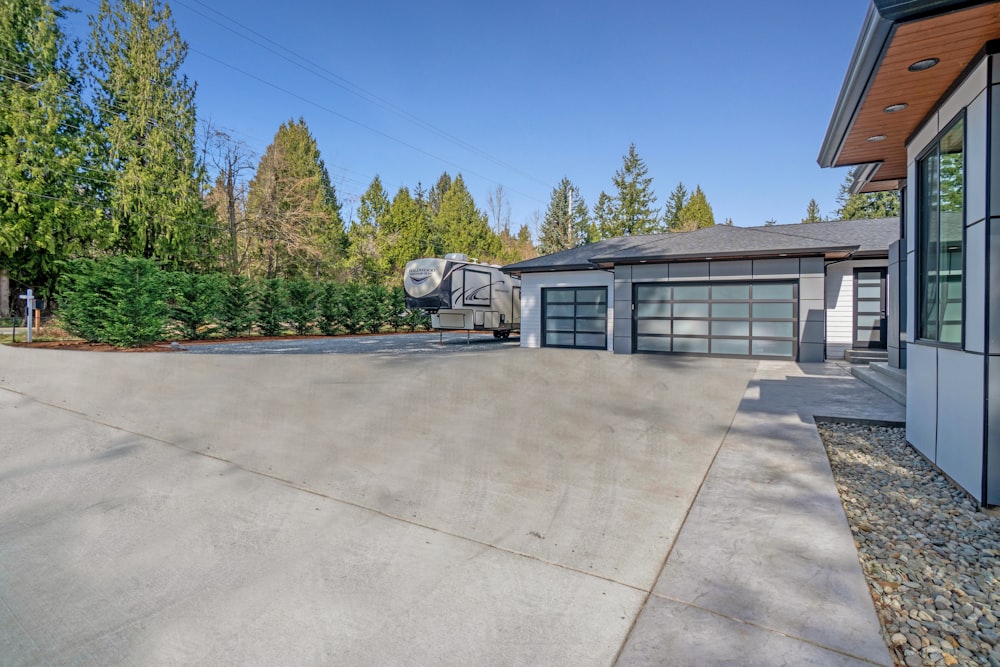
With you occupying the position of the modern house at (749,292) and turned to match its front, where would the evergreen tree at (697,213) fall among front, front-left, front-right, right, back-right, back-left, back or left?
back

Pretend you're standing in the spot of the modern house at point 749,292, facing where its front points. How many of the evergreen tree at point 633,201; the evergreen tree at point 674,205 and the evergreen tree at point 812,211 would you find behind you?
3

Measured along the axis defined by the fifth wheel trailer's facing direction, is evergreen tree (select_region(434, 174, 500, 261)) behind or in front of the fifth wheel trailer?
behind

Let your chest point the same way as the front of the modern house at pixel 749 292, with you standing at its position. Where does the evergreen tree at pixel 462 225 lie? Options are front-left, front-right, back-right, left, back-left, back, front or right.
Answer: back-right

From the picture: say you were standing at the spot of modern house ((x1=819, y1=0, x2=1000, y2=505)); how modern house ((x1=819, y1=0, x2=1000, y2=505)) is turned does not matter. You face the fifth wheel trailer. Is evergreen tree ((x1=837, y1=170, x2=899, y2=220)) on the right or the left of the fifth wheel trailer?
right

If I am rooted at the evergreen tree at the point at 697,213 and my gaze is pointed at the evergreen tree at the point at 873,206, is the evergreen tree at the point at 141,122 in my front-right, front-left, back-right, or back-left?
back-right

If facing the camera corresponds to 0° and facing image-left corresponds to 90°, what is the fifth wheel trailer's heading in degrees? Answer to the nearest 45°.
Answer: approximately 45°

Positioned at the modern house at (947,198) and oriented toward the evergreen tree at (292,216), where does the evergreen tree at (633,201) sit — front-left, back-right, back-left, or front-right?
front-right

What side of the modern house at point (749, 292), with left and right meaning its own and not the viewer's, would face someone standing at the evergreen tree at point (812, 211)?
back

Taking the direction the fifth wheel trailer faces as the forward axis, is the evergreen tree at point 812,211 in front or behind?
behind

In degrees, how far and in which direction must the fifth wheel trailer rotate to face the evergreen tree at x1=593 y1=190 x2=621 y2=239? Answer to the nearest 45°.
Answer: approximately 180°

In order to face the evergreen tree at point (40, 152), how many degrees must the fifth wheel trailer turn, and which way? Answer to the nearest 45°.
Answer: approximately 45° to its right

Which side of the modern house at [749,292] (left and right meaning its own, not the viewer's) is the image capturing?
front

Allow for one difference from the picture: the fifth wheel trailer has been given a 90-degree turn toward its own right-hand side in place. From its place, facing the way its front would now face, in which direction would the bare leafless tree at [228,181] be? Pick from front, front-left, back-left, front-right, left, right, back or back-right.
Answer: front

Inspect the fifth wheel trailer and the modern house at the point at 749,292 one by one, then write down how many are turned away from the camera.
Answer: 0
